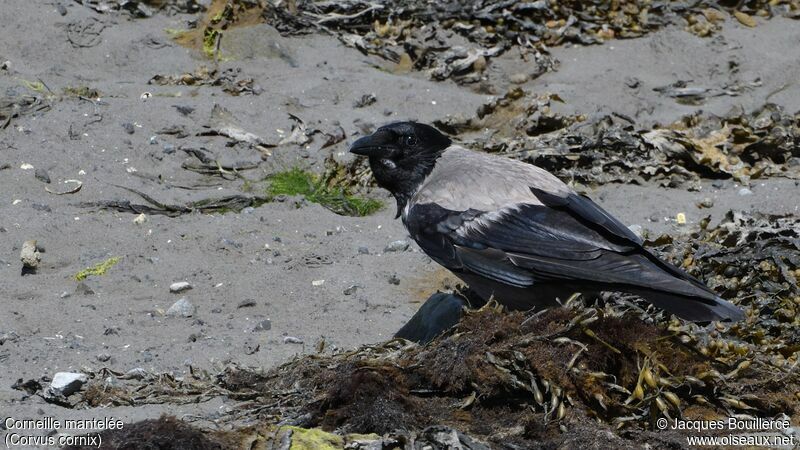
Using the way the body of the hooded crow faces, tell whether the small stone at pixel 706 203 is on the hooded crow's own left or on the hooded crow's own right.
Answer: on the hooded crow's own right

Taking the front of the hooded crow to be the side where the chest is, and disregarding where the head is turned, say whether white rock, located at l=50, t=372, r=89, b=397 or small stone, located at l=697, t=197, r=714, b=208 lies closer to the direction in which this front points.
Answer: the white rock

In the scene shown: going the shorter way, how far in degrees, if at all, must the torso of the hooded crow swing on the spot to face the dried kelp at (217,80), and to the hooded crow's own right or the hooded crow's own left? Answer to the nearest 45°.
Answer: approximately 45° to the hooded crow's own right

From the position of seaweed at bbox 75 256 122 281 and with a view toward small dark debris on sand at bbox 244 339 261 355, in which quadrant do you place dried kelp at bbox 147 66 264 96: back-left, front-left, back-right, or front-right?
back-left

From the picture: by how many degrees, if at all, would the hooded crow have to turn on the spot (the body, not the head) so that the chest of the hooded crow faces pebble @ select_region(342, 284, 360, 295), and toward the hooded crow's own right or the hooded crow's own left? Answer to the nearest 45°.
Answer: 0° — it already faces it

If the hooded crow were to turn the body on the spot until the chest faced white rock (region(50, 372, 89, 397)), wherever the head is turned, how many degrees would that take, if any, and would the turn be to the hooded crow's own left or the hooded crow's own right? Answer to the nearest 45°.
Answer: approximately 45° to the hooded crow's own left

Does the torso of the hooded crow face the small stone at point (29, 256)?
yes

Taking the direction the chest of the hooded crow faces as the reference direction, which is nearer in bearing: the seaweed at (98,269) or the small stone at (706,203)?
the seaweed

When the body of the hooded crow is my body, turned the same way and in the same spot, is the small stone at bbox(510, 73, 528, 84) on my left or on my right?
on my right

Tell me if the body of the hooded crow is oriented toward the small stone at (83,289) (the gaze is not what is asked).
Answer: yes

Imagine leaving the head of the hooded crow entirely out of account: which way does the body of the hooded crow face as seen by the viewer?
to the viewer's left
